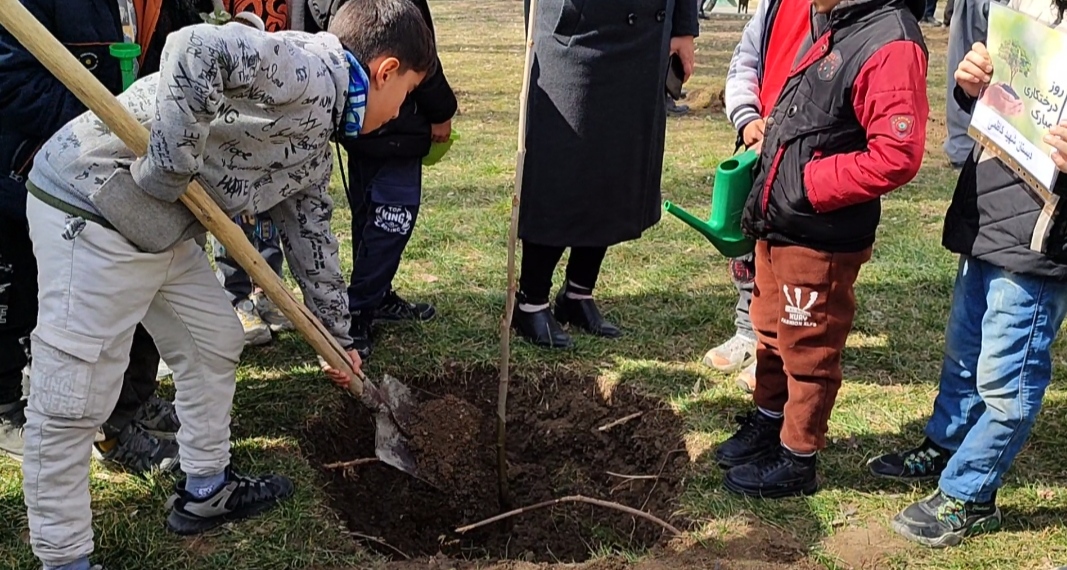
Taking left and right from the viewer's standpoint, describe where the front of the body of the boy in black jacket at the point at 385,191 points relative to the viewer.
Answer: facing the viewer and to the right of the viewer

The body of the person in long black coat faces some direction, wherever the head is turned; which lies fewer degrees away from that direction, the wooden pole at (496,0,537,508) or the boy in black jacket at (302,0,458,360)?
the wooden pole

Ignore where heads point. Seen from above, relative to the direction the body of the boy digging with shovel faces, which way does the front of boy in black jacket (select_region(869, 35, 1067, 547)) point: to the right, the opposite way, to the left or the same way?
the opposite way

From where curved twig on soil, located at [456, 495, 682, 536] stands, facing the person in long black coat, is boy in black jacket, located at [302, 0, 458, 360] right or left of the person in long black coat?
left

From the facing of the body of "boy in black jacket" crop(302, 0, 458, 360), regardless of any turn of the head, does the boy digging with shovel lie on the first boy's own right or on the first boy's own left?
on the first boy's own right

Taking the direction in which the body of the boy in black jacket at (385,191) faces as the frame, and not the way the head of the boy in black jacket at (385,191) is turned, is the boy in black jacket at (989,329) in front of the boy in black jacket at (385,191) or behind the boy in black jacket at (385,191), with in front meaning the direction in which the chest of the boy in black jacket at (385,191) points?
in front

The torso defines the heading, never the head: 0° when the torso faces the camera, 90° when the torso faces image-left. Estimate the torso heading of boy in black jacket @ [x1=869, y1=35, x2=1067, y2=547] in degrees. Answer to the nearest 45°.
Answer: approximately 45°

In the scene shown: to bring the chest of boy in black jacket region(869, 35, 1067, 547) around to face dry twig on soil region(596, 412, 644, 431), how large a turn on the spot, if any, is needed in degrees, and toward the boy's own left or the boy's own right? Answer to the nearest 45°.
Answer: approximately 45° to the boy's own right

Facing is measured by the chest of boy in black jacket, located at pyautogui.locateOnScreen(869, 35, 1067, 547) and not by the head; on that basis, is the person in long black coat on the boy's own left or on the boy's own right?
on the boy's own right

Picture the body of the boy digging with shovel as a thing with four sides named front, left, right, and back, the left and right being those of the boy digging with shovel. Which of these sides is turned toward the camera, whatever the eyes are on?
right

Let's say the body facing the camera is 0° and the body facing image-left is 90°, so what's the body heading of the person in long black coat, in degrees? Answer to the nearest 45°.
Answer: approximately 315°

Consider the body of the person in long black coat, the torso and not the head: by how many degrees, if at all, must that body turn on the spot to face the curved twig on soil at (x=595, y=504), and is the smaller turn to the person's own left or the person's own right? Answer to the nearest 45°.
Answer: approximately 45° to the person's own right

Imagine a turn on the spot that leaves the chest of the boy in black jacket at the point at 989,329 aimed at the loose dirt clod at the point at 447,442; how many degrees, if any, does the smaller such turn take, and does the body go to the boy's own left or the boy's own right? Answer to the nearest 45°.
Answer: approximately 45° to the boy's own right

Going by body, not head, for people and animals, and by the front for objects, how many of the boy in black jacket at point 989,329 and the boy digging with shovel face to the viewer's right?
1

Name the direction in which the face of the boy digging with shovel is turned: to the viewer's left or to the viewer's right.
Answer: to the viewer's right

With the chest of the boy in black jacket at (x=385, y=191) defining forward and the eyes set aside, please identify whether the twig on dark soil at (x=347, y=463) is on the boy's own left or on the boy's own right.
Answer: on the boy's own right
